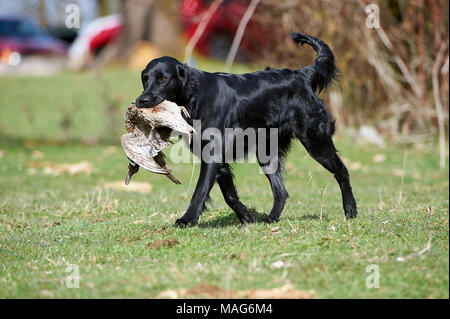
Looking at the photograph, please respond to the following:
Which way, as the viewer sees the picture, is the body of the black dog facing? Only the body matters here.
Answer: to the viewer's left

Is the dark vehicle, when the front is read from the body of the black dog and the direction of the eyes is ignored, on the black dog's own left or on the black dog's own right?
on the black dog's own right
